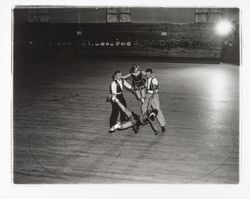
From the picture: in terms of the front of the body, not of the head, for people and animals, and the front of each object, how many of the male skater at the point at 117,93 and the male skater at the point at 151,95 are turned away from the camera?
0

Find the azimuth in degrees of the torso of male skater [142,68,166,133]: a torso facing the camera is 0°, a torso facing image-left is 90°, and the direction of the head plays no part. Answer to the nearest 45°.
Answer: approximately 45°
